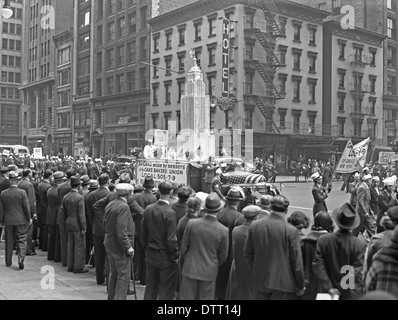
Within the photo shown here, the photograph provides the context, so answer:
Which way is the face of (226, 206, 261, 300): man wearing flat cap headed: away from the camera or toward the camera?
away from the camera

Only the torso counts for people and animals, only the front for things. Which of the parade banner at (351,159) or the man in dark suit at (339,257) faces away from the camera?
the man in dark suit

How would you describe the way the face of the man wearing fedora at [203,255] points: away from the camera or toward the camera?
away from the camera

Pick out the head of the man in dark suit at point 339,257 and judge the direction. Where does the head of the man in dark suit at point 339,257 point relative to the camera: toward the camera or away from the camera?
away from the camera

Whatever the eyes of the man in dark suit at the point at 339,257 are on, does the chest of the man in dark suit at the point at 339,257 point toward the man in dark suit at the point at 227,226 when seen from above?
no

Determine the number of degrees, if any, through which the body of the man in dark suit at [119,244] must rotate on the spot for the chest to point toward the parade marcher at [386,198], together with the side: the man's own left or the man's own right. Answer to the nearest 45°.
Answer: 0° — they already face them

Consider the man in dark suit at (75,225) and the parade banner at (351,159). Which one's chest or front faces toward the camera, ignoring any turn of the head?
the parade banner

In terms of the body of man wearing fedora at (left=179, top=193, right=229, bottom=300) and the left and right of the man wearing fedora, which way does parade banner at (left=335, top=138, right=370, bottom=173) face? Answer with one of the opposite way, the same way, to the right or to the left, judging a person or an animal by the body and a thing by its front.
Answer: the opposite way

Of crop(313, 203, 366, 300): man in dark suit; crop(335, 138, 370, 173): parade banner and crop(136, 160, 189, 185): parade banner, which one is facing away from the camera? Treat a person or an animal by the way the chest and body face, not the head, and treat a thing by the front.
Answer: the man in dark suit

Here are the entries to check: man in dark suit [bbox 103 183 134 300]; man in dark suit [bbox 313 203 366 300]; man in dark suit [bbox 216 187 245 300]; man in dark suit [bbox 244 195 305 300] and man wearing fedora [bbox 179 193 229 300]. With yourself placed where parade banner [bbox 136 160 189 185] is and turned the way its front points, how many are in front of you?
5

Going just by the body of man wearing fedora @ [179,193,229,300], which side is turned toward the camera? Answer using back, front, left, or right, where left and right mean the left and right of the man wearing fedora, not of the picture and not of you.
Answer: back

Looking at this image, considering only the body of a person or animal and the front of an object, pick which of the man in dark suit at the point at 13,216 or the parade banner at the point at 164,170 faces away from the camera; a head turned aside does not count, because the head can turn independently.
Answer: the man in dark suit

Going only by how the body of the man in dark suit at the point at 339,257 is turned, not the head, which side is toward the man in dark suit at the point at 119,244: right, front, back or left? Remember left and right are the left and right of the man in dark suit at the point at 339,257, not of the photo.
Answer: left

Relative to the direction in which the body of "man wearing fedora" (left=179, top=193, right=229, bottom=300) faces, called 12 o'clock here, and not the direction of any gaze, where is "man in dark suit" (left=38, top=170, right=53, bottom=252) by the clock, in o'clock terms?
The man in dark suit is roughly at 11 o'clock from the man wearing fedora.

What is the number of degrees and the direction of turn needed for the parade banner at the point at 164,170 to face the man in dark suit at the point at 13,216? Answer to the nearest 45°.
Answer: approximately 45° to its right

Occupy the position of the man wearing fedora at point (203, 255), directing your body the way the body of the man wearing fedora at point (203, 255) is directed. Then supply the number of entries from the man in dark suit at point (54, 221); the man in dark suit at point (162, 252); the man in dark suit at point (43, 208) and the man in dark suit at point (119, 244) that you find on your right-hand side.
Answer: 0

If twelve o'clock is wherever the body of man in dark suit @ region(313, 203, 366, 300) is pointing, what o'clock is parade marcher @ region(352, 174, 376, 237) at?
The parade marcher is roughly at 12 o'clock from the man in dark suit.

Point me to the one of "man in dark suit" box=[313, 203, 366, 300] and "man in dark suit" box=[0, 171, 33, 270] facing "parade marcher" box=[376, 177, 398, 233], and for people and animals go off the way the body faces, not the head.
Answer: "man in dark suit" box=[313, 203, 366, 300]

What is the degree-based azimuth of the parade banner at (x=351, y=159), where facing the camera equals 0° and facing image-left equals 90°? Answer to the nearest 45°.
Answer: approximately 0°
